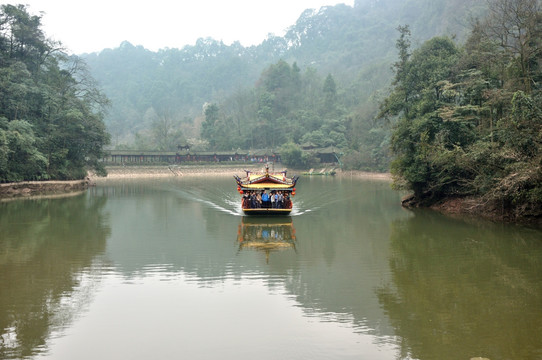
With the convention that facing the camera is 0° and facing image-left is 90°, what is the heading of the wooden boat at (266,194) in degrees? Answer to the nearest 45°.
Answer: approximately 0°

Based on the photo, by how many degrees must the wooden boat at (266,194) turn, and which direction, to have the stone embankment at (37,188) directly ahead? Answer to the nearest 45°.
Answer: approximately 135° to its right

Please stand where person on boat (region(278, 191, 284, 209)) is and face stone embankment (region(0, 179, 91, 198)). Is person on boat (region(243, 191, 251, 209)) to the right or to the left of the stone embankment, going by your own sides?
left
